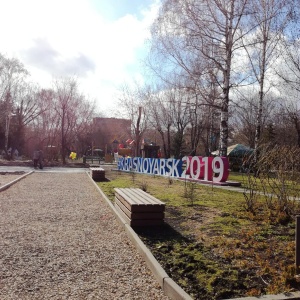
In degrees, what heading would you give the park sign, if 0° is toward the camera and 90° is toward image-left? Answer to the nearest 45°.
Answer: approximately 45°

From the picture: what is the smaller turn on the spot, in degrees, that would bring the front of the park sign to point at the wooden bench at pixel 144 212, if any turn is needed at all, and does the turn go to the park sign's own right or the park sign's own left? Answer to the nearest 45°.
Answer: approximately 45° to the park sign's own left

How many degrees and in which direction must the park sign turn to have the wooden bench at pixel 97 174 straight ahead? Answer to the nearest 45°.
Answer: approximately 45° to its right
